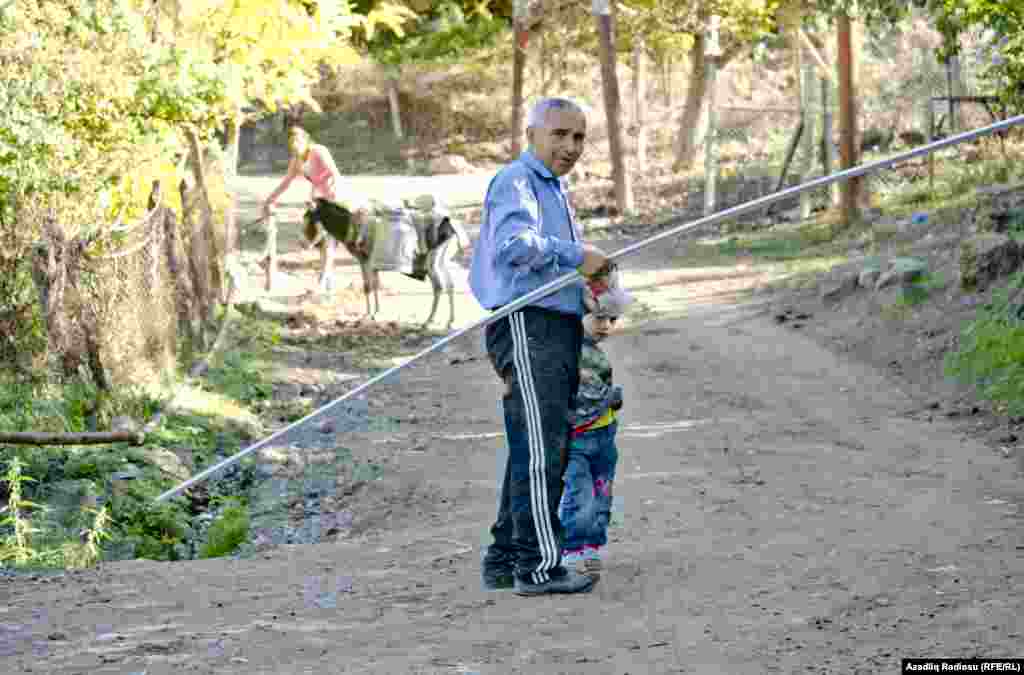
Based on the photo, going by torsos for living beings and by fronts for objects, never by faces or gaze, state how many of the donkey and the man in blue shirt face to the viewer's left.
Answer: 1

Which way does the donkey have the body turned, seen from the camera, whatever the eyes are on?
to the viewer's left

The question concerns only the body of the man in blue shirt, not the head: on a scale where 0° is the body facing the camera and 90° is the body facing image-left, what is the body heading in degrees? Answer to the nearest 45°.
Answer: approximately 270°

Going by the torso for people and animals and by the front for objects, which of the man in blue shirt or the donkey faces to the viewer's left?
the donkey

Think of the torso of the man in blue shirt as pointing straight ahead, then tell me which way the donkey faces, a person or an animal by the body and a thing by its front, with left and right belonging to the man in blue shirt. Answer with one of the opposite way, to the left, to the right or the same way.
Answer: the opposite way

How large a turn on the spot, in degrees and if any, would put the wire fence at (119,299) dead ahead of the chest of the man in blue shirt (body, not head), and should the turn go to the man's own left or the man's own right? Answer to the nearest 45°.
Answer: approximately 135° to the man's own left

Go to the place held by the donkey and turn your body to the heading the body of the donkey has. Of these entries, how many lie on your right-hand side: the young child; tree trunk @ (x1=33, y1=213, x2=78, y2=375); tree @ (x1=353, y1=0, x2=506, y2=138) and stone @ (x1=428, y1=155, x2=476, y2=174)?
2

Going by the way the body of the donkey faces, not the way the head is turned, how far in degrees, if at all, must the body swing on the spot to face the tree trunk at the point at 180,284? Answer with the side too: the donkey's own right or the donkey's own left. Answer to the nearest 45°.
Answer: approximately 45° to the donkey's own left

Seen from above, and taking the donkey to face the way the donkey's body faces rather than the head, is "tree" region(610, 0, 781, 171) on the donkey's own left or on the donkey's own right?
on the donkey's own right

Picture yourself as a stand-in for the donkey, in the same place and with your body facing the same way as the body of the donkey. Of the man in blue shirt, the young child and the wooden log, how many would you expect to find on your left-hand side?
3
